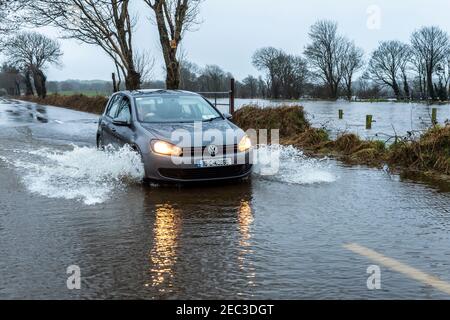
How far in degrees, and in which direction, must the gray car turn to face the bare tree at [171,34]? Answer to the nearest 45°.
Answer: approximately 135° to its left

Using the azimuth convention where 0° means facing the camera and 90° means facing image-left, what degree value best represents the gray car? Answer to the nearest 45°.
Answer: approximately 315°

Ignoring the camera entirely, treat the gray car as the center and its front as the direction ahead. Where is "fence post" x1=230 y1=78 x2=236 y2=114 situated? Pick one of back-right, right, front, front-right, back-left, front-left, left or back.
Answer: back-left

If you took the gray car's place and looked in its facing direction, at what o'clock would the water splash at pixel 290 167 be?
The water splash is roughly at 9 o'clock from the gray car.
